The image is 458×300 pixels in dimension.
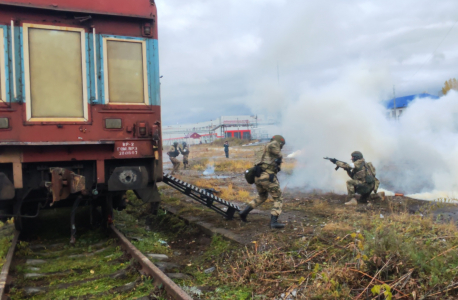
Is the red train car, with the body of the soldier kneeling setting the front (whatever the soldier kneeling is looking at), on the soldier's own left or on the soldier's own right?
on the soldier's own left

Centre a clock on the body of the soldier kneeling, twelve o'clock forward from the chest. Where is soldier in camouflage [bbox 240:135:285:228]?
The soldier in camouflage is roughly at 10 o'clock from the soldier kneeling.

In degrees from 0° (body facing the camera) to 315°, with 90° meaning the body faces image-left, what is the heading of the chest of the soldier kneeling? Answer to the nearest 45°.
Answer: approximately 90°

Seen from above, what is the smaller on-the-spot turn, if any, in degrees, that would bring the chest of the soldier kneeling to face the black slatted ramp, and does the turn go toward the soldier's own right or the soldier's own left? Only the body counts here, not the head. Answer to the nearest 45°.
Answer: approximately 45° to the soldier's own left
